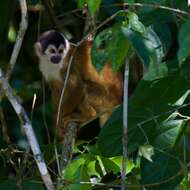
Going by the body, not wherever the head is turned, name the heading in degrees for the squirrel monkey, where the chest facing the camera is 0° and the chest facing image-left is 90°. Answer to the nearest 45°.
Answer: approximately 45°
